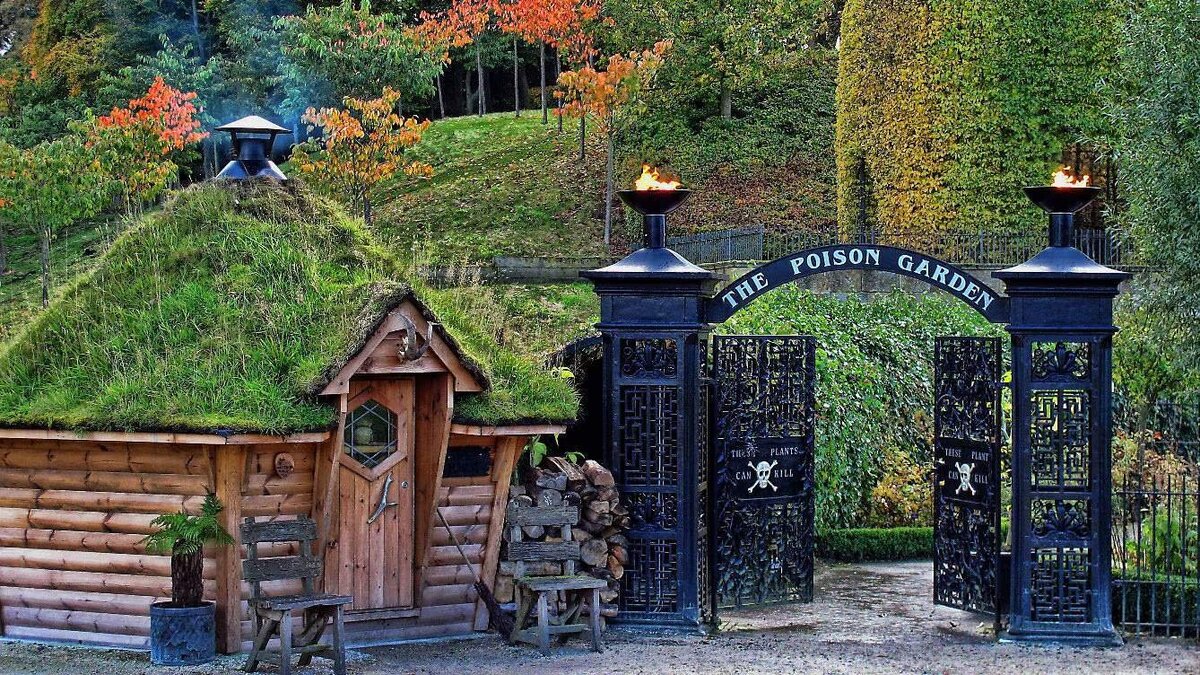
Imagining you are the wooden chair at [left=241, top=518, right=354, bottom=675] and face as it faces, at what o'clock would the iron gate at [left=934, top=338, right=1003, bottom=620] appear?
The iron gate is roughly at 10 o'clock from the wooden chair.

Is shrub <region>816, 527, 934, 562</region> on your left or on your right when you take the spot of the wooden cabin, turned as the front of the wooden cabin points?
on your left

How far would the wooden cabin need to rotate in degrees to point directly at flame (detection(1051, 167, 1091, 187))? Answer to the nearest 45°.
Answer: approximately 90° to its left

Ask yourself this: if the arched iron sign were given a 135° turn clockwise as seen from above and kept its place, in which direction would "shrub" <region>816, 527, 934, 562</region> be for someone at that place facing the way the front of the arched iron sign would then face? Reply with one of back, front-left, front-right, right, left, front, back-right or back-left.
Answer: front-right

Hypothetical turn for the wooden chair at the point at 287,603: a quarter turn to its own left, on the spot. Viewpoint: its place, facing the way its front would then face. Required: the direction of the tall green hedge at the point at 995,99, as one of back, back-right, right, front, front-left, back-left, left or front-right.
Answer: front

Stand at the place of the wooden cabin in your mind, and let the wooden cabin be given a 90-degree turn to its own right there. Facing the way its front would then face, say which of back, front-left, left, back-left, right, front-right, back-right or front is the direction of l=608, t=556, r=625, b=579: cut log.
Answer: back

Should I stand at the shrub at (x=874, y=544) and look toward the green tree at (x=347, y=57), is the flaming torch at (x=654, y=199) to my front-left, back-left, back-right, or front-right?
back-left

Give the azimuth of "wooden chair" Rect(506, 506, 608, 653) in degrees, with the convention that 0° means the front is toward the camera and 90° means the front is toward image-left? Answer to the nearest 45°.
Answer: approximately 315°

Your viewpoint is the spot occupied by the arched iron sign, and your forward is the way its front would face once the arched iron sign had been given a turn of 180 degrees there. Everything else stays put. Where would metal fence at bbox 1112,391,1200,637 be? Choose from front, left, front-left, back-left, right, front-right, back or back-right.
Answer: right

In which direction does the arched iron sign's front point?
toward the camera

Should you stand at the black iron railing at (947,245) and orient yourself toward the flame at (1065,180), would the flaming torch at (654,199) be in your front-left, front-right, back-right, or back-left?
front-right

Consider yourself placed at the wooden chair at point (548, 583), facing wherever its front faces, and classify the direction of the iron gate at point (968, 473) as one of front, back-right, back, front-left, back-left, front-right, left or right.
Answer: front-left

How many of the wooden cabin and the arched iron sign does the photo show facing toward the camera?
2

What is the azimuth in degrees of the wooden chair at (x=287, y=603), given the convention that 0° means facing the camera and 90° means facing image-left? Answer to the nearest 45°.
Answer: approximately 315°

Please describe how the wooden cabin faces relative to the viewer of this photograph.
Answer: facing the viewer

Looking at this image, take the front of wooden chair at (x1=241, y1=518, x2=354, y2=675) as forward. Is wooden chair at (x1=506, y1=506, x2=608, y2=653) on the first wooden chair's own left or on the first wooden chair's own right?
on the first wooden chair's own left

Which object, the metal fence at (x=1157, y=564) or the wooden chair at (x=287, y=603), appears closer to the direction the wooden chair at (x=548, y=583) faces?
the metal fence

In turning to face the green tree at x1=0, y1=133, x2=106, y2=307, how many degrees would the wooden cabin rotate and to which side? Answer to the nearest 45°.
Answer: approximately 180°

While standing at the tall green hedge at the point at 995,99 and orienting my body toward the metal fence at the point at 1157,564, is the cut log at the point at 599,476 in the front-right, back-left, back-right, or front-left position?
front-right

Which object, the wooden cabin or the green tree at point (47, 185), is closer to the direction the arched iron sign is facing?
the wooden cabin

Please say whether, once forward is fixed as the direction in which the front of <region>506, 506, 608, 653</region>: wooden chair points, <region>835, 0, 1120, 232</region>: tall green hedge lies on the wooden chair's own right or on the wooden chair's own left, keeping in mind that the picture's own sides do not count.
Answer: on the wooden chair's own left
